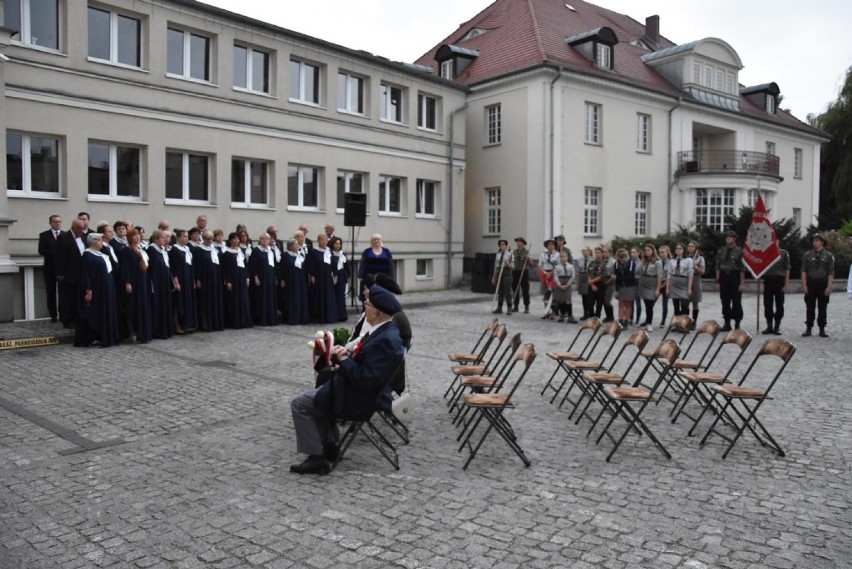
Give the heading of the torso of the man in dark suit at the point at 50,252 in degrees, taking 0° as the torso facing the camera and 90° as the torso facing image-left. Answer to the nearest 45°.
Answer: approximately 315°

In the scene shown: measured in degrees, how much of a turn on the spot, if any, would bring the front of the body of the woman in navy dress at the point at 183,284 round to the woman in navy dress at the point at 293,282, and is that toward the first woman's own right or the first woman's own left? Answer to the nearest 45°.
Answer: approximately 90° to the first woman's own left

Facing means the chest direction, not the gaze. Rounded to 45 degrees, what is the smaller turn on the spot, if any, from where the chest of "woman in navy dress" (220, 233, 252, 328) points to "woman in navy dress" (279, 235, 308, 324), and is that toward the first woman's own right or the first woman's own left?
approximately 90° to the first woman's own left

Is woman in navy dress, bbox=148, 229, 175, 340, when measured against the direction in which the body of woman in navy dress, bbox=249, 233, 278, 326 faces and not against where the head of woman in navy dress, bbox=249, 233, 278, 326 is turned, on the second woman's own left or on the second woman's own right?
on the second woman's own right

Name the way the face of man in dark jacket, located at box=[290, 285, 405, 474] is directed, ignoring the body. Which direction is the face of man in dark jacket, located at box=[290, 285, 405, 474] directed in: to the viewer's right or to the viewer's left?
to the viewer's left

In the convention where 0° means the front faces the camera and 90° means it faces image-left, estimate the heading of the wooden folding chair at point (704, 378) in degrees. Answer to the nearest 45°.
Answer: approximately 45°

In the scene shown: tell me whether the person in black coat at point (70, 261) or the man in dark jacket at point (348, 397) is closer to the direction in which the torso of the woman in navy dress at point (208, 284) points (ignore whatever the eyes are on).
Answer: the man in dark jacket

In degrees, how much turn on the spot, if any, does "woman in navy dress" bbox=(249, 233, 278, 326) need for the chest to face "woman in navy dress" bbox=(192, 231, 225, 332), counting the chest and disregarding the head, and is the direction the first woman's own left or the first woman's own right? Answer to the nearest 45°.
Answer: approximately 90° to the first woman's own right

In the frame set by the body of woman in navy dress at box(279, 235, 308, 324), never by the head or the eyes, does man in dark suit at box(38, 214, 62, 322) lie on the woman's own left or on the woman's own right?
on the woman's own right

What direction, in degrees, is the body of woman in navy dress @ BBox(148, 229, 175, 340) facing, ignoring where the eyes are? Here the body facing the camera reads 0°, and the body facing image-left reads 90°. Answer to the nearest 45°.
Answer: approximately 315°

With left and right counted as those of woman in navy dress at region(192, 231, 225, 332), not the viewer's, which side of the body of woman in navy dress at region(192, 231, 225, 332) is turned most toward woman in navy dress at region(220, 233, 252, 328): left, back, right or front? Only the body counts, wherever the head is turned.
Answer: left

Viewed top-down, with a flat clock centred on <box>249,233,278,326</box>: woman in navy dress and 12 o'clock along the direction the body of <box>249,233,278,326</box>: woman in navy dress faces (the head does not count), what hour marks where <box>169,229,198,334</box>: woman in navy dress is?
<box>169,229,198,334</box>: woman in navy dress is roughly at 3 o'clock from <box>249,233,278,326</box>: woman in navy dress.
